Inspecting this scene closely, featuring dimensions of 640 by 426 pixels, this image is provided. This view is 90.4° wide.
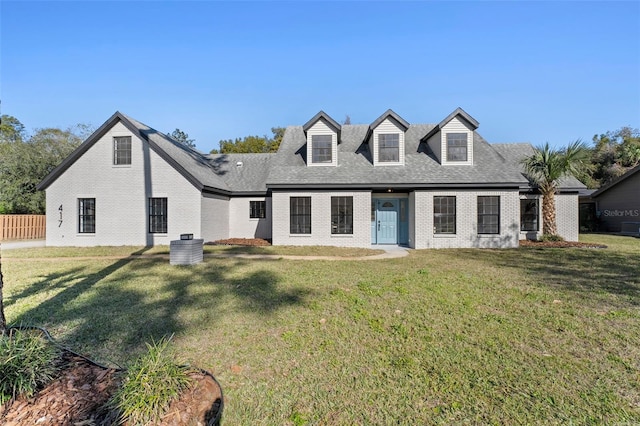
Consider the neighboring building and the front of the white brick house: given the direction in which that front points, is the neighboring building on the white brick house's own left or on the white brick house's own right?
on the white brick house's own left

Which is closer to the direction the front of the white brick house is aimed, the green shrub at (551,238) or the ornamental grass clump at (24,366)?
the ornamental grass clump

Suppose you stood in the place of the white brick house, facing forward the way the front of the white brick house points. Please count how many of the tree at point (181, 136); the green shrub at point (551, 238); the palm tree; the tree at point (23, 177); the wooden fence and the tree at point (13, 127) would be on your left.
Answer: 2

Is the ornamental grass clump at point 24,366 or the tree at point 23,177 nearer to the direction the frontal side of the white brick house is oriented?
the ornamental grass clump

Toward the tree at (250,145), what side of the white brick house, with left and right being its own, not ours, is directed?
back

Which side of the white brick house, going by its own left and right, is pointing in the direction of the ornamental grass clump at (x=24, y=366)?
front

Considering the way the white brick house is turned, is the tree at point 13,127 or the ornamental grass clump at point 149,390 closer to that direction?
the ornamental grass clump

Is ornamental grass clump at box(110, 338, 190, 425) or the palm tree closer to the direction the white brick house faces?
the ornamental grass clump

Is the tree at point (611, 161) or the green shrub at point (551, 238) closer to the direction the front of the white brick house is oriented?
the green shrub

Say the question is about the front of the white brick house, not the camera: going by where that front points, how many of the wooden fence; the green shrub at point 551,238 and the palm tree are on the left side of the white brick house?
2

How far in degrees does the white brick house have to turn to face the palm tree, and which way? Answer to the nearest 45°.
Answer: approximately 90° to its left

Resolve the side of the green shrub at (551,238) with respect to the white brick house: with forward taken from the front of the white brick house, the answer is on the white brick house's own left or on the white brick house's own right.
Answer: on the white brick house's own left

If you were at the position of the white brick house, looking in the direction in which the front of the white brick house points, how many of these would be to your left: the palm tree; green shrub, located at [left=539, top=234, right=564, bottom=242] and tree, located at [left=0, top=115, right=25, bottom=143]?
2

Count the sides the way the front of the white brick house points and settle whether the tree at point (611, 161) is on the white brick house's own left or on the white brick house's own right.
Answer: on the white brick house's own left

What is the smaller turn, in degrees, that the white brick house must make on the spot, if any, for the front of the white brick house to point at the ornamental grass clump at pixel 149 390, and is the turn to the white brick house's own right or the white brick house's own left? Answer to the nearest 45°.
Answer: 0° — it already faces it

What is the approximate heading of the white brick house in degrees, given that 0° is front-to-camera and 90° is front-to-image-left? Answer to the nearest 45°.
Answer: approximately 0°

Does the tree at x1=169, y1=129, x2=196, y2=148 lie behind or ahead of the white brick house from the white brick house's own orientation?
behind
